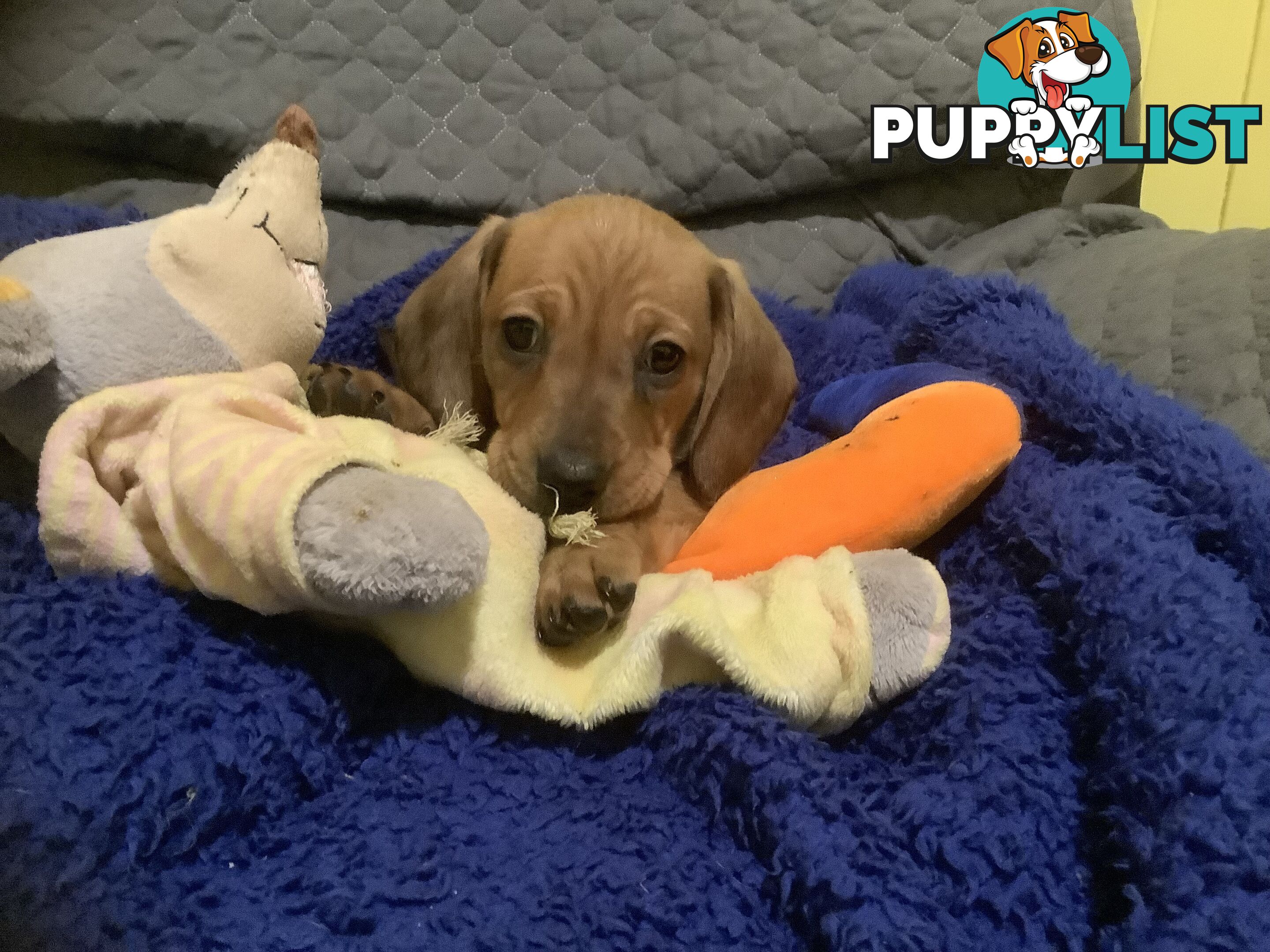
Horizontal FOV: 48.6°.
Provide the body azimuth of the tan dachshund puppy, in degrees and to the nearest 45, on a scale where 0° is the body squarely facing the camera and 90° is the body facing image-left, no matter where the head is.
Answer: approximately 0°

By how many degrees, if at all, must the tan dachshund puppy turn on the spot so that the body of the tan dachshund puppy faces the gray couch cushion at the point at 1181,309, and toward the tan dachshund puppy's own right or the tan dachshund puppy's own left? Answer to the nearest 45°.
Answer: approximately 90° to the tan dachshund puppy's own left
